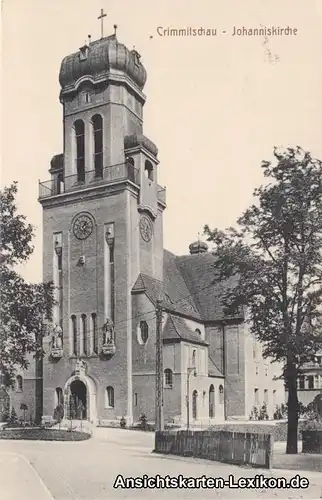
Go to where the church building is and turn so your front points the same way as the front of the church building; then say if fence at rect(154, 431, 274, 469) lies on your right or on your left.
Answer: on your left

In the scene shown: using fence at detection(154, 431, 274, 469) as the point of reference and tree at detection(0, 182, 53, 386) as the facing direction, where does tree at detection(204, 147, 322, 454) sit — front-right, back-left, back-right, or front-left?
back-right

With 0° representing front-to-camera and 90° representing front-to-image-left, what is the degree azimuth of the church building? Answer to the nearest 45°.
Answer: approximately 45°
